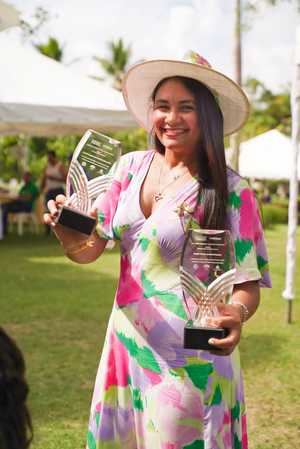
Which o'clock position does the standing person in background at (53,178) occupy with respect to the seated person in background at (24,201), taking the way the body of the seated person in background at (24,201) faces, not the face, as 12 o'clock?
the standing person in background at (53,178) is roughly at 8 o'clock from the seated person in background at (24,201).

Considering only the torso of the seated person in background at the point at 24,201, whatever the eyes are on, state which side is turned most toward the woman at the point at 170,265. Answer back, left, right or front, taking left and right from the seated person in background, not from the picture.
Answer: left
